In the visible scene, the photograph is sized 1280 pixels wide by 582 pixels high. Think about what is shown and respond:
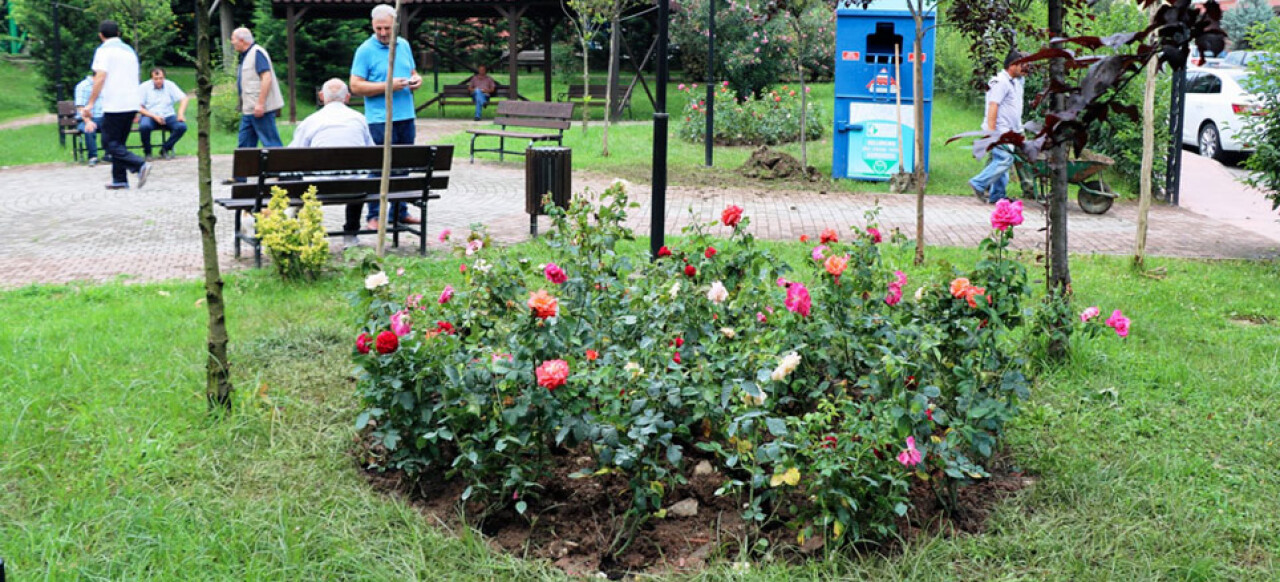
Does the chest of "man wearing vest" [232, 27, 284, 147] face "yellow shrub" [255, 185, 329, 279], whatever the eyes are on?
no

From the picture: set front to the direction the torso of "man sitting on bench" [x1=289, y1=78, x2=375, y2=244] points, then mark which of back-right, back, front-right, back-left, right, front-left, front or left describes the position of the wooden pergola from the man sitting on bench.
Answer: front

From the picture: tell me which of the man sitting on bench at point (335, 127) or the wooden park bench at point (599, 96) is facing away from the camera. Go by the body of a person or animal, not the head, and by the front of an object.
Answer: the man sitting on bench

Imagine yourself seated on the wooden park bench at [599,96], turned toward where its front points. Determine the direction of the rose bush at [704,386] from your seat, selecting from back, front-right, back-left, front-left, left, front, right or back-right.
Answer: front-left

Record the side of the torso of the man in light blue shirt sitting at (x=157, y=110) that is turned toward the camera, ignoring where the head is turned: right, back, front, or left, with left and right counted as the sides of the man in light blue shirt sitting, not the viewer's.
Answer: front

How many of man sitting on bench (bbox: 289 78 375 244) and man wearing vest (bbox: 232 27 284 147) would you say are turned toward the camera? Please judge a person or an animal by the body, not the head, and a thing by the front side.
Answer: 0

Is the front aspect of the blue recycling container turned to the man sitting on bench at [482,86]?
no

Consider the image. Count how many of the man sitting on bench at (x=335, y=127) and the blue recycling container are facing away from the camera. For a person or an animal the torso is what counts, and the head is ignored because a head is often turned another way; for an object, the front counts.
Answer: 1

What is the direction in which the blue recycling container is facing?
toward the camera

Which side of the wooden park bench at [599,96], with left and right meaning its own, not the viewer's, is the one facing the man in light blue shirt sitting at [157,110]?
front

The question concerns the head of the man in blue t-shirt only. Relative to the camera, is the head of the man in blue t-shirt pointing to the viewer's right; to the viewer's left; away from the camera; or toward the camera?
toward the camera

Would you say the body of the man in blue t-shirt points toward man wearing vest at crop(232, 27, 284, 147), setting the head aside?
no

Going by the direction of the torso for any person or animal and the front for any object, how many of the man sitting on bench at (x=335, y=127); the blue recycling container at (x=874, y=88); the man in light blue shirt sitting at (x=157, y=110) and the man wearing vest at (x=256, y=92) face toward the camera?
2

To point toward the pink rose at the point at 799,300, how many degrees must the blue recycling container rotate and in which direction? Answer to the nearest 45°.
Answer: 0° — it already faces it
